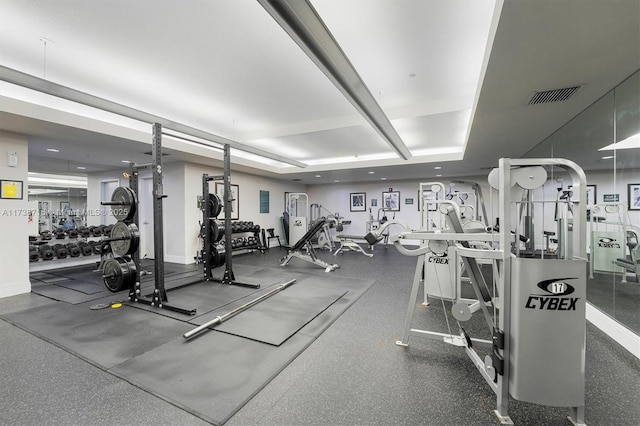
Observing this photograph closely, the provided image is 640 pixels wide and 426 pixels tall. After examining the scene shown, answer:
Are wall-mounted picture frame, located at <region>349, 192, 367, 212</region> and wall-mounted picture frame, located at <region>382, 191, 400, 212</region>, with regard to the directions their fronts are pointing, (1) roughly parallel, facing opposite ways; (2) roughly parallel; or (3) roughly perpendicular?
roughly parallel

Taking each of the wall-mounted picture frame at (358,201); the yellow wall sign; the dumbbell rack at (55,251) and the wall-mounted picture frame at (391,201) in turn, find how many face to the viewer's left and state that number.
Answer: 0

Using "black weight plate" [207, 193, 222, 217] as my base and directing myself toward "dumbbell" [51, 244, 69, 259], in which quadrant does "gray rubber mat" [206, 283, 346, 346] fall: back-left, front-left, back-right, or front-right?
back-left

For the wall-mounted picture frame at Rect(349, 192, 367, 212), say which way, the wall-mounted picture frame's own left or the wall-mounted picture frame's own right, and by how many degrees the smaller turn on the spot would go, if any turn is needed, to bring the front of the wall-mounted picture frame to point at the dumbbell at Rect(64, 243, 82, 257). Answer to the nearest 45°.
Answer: approximately 45° to the wall-mounted picture frame's own right

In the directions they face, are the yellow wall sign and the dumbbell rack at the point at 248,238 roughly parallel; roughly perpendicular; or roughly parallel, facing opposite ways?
roughly parallel

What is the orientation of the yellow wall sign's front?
toward the camera

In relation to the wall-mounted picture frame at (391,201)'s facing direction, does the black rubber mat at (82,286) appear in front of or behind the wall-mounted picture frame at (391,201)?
in front

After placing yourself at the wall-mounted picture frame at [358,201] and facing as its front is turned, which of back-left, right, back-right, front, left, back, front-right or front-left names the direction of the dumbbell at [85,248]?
front-right

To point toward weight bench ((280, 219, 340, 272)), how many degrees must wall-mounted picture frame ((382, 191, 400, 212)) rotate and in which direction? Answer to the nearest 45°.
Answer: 0° — it already faces it

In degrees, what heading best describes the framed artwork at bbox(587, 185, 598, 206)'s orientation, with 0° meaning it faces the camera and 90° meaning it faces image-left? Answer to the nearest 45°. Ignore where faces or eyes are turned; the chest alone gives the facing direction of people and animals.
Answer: approximately 45°

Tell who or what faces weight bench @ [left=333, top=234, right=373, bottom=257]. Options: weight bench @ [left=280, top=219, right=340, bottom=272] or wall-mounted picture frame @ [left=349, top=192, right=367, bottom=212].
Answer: the wall-mounted picture frame

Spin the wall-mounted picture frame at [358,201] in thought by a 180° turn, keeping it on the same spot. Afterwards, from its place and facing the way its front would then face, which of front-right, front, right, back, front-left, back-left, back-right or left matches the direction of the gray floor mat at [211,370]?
back

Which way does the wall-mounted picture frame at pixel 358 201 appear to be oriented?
toward the camera

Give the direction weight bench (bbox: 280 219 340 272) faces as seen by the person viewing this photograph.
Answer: facing to the left of the viewer

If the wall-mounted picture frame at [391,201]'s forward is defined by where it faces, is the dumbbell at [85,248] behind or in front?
in front

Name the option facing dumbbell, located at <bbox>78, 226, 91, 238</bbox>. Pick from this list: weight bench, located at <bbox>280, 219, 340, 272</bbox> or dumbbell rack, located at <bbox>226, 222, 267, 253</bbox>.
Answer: the weight bench

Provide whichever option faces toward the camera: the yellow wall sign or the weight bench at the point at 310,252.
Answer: the yellow wall sign
